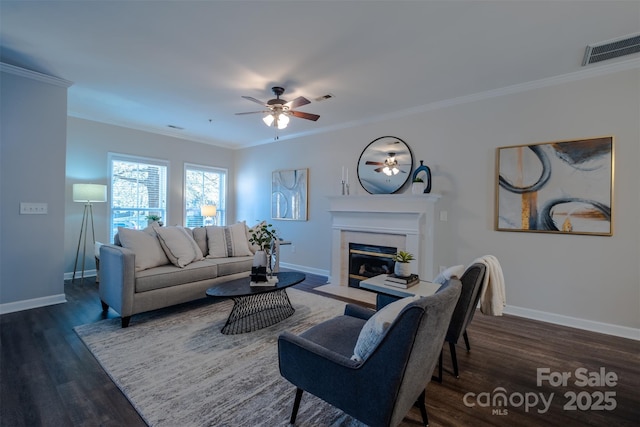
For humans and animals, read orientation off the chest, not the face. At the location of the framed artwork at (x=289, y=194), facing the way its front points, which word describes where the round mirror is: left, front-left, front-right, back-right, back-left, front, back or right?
left

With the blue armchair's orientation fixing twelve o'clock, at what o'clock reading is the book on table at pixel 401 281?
The book on table is roughly at 2 o'clock from the blue armchair.

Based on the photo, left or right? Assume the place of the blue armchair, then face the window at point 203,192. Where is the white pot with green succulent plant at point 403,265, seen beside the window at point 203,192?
right

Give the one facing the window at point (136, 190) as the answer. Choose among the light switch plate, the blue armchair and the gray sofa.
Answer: the blue armchair

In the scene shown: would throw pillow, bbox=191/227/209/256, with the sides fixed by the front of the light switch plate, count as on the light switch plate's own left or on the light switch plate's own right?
on the light switch plate's own left

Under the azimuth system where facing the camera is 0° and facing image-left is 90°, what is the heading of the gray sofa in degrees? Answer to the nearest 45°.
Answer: approximately 315°

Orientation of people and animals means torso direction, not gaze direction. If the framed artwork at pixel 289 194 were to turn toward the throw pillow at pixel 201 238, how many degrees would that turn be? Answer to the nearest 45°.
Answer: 0° — it already faces it

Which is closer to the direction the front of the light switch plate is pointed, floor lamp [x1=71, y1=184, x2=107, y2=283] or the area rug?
the area rug

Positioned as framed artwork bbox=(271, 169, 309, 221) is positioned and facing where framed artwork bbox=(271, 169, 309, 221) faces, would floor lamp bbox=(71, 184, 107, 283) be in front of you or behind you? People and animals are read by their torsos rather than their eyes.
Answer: in front

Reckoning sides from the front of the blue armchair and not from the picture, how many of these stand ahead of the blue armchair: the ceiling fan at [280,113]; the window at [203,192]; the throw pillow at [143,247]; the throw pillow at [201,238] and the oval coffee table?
5

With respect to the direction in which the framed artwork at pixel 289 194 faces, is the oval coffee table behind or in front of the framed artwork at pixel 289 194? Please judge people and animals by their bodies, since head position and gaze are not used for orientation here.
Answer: in front

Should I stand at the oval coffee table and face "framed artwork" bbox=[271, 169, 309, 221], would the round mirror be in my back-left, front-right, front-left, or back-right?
front-right

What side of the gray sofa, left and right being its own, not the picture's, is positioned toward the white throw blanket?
front

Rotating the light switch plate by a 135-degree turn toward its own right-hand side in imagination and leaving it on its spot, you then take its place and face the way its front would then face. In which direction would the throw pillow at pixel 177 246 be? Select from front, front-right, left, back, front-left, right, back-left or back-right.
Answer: back

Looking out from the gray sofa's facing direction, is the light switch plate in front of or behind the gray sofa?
behind

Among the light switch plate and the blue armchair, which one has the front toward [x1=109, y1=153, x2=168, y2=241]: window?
the blue armchair

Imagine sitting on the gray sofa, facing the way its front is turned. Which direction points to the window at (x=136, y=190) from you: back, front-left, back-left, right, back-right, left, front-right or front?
back-left

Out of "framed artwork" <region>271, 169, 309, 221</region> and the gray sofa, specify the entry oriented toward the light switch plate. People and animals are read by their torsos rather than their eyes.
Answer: the framed artwork
